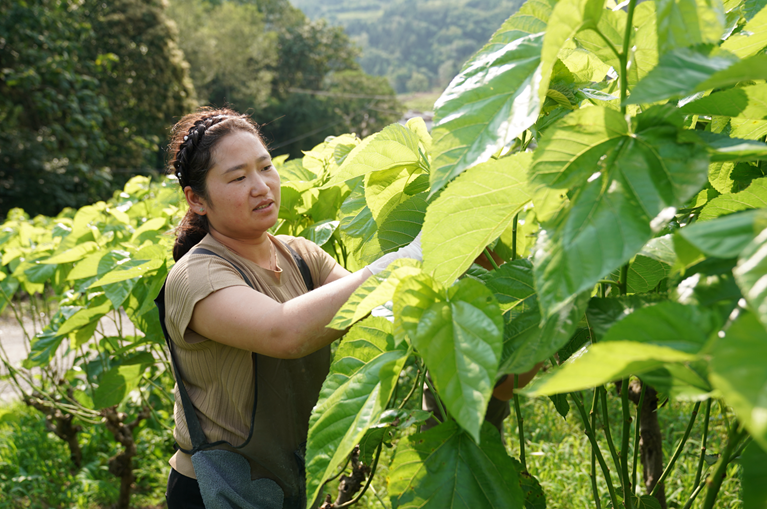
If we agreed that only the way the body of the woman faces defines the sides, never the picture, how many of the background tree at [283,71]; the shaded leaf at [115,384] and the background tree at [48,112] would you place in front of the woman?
0

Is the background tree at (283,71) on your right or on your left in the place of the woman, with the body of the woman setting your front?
on your left

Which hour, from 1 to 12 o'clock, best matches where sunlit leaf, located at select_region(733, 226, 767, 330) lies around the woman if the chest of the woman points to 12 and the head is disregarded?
The sunlit leaf is roughly at 1 o'clock from the woman.

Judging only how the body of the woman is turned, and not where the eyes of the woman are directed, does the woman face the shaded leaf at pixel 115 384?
no

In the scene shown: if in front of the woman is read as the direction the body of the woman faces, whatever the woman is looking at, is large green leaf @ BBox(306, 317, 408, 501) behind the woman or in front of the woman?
in front

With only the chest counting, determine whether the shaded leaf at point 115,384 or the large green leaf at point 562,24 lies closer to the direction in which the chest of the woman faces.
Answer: the large green leaf

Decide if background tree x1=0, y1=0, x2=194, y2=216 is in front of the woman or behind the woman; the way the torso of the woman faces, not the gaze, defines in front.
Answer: behind

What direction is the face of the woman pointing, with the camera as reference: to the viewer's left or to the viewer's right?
to the viewer's right

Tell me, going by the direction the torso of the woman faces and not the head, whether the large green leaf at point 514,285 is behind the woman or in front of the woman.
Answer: in front
